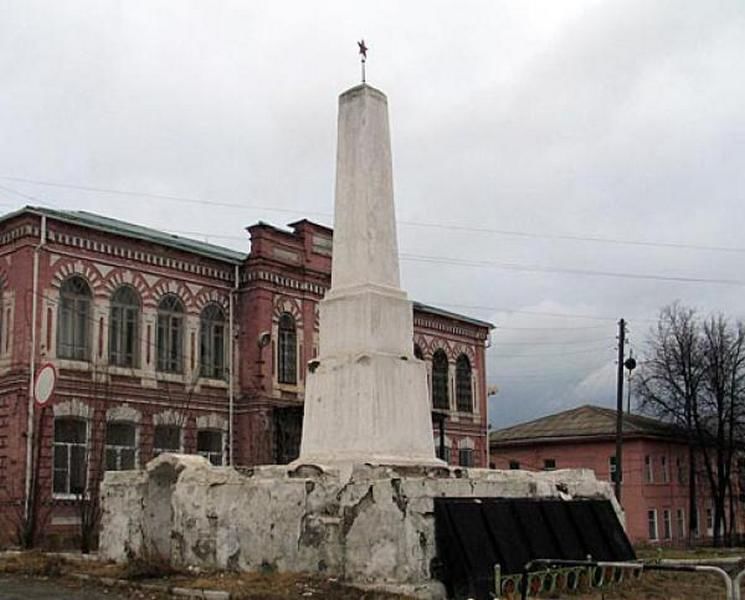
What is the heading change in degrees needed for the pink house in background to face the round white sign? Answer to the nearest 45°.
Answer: approximately 45° to its right

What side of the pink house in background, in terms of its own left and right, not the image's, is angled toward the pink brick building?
right

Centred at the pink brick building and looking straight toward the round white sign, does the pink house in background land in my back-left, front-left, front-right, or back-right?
back-left

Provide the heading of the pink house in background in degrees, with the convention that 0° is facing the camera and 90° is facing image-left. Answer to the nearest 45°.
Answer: approximately 315°

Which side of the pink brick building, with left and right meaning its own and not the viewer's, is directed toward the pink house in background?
left

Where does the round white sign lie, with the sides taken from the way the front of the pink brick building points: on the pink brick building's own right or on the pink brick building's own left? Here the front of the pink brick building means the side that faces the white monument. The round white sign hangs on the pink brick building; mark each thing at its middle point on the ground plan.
on the pink brick building's own right

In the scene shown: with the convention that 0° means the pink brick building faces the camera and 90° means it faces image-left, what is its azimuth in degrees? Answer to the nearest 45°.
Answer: approximately 315°
